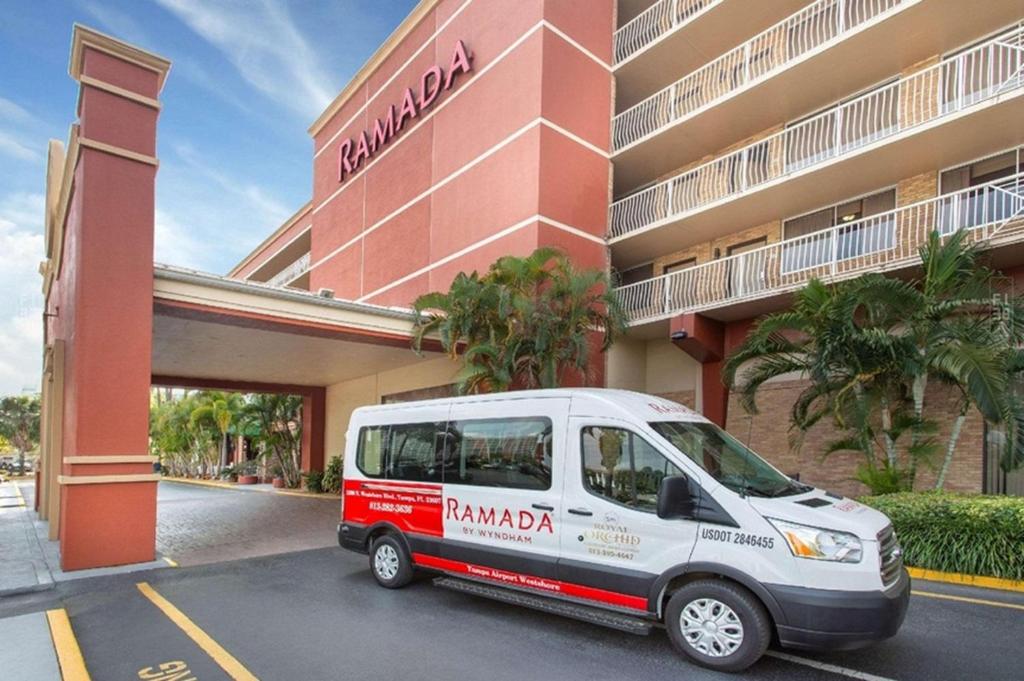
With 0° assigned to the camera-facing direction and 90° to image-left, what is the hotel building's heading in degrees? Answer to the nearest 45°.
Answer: approximately 45°

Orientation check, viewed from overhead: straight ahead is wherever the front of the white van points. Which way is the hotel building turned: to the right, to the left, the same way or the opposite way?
to the right

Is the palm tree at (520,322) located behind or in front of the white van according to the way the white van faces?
behind

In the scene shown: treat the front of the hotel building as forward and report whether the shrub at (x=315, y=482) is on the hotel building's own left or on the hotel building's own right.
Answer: on the hotel building's own right

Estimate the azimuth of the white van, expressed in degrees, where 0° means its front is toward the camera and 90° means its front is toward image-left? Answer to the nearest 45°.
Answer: approximately 315°

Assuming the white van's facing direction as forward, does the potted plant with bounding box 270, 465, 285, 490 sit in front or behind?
behind
